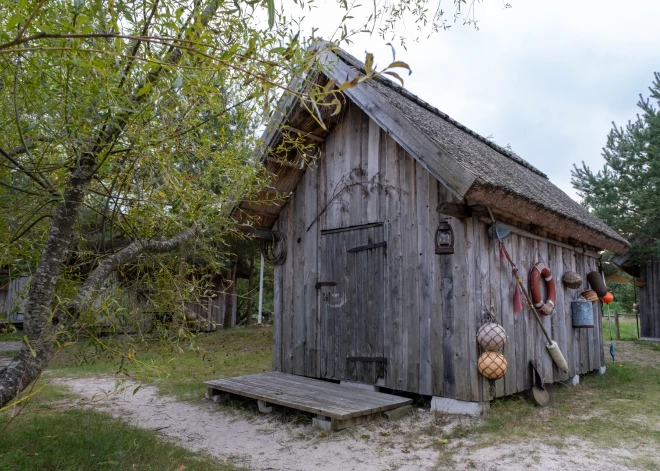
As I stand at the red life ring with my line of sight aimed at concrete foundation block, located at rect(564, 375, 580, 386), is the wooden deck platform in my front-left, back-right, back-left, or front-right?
back-left

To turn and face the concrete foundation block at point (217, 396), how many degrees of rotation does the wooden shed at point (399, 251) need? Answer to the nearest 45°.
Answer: approximately 45° to its right

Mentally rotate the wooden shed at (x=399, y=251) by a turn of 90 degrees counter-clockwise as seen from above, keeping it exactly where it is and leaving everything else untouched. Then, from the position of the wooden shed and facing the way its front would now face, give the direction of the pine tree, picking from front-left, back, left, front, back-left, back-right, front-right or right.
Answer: left

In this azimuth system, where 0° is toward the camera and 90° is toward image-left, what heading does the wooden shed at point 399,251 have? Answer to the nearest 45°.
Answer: approximately 45°
